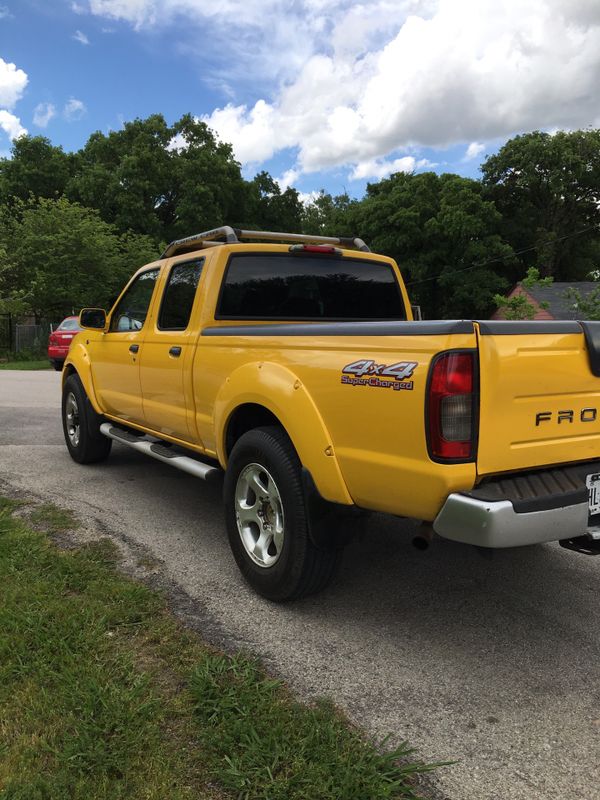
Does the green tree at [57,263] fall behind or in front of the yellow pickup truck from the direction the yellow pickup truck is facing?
in front

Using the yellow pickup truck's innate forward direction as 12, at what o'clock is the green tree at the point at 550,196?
The green tree is roughly at 2 o'clock from the yellow pickup truck.

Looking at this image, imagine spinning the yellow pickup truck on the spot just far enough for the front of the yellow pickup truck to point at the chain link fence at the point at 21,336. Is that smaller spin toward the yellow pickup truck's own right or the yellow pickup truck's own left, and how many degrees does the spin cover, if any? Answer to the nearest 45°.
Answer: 0° — it already faces it

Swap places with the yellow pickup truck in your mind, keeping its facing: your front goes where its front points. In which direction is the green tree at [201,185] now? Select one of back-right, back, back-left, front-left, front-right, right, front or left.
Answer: front-right

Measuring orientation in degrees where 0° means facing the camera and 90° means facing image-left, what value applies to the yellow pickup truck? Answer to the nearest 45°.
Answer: approximately 135°

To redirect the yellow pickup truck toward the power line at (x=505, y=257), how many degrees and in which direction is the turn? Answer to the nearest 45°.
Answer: approximately 45° to its right

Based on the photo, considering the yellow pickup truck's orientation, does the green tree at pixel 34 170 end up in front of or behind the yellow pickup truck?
in front

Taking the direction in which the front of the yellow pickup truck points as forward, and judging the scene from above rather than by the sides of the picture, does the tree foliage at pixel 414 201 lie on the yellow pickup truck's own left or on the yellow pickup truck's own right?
on the yellow pickup truck's own right

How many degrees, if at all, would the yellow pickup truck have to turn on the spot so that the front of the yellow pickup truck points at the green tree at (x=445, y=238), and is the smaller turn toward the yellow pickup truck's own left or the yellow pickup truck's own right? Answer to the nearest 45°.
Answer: approximately 45° to the yellow pickup truck's own right

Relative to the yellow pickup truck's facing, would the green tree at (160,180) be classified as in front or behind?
in front
